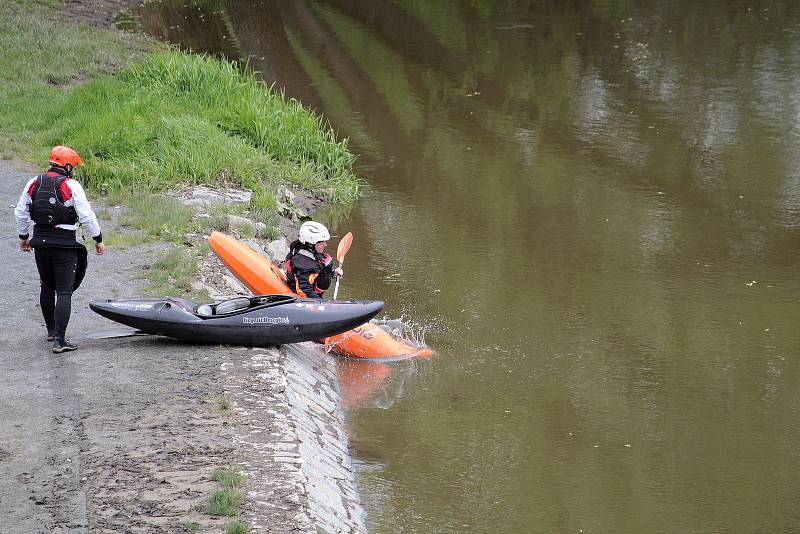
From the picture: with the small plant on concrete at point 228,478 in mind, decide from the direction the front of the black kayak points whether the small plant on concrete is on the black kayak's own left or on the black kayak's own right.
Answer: on the black kayak's own right

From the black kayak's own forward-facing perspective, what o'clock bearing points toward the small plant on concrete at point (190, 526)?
The small plant on concrete is roughly at 3 o'clock from the black kayak.

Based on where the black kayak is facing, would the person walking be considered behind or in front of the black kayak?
behind

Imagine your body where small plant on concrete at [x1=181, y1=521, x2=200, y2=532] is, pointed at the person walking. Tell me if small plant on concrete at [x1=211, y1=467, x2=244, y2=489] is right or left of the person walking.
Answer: right

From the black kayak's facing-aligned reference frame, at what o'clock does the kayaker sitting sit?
The kayaker sitting is roughly at 10 o'clock from the black kayak.

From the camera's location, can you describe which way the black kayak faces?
facing to the right of the viewer

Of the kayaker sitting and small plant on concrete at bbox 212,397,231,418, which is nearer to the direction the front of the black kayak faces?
the kayaker sitting

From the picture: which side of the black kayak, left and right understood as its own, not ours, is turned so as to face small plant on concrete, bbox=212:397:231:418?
right

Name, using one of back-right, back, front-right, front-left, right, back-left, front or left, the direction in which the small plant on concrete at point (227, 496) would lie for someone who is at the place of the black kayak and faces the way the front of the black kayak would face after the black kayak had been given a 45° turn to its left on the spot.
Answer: back-right

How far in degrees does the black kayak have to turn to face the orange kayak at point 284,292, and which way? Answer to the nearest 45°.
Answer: approximately 90° to its left
